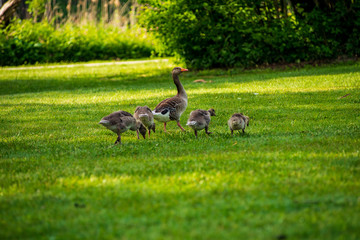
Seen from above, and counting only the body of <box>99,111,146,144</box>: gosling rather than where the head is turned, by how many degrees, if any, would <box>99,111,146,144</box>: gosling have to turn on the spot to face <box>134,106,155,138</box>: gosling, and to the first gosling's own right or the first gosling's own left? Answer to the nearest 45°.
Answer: approximately 45° to the first gosling's own left

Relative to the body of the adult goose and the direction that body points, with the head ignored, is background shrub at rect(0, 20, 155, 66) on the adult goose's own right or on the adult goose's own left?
on the adult goose's own left

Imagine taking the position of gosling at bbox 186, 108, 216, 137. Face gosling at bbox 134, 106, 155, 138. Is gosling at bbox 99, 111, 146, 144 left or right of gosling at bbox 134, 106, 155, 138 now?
left

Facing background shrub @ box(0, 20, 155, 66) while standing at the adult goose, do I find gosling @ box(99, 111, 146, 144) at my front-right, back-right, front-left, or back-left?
back-left

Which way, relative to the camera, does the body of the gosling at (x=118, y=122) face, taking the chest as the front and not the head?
to the viewer's right

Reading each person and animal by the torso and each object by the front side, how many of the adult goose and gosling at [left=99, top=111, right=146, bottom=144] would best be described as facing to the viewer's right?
2

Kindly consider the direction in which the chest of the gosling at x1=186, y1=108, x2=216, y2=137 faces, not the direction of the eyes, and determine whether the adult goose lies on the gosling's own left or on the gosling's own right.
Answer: on the gosling's own left

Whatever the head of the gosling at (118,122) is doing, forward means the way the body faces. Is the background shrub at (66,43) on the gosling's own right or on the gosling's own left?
on the gosling's own left

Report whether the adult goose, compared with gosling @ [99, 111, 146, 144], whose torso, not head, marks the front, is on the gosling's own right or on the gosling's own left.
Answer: on the gosling's own left

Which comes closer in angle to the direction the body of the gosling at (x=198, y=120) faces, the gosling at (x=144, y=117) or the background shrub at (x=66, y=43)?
the background shrub

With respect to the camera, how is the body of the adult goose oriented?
to the viewer's right

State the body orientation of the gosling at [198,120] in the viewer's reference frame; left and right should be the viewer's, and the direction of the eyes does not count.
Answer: facing away from the viewer and to the right of the viewer
